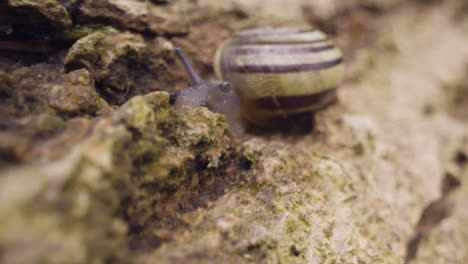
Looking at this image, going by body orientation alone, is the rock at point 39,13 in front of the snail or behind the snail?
in front

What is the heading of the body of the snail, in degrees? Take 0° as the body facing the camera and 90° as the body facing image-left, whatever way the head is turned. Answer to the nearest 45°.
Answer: approximately 90°

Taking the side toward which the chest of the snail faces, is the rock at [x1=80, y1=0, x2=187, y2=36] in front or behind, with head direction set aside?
in front
